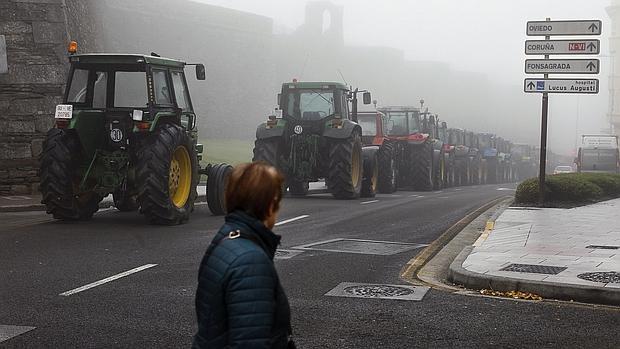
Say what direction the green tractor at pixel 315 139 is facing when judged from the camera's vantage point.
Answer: facing away from the viewer and to the right of the viewer

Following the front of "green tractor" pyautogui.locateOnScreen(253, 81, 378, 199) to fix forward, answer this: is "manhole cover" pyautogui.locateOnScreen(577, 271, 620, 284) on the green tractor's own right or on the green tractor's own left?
on the green tractor's own right

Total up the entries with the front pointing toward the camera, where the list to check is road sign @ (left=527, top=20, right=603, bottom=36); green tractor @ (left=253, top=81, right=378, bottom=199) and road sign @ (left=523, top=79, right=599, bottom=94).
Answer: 2

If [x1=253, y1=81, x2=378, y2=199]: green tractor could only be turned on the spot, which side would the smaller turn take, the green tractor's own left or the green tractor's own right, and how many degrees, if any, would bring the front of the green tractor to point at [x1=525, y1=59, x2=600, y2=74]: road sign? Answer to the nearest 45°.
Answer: approximately 90° to the green tractor's own right

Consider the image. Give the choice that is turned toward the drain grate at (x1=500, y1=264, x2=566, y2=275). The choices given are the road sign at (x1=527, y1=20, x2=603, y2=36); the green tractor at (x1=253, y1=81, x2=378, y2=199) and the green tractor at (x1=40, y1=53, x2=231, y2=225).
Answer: the road sign

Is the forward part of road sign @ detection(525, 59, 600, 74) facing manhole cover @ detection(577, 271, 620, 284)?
yes

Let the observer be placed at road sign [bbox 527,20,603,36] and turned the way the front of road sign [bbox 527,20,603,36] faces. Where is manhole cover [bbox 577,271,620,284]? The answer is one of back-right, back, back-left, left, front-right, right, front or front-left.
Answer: front

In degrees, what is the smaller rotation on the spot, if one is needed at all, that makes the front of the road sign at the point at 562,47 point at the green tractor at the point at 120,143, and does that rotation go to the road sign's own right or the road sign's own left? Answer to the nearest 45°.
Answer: approximately 45° to the road sign's own right

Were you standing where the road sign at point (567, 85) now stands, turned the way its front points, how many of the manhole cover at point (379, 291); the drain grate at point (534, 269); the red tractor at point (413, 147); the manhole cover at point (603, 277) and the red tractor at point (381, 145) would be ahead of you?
3

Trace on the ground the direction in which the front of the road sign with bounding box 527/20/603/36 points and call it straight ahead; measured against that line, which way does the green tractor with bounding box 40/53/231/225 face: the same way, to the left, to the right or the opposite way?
the opposite way

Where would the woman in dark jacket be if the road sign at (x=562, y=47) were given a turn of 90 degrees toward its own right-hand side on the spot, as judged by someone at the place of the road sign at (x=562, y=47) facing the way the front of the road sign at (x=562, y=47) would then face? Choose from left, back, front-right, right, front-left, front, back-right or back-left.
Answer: left

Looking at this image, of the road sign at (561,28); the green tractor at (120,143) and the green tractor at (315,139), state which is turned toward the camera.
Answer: the road sign

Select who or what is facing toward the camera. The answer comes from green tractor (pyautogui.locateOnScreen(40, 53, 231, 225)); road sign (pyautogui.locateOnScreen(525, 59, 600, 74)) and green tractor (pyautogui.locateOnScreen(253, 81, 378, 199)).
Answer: the road sign

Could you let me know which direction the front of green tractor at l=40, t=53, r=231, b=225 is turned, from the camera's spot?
facing away from the viewer and to the right of the viewer

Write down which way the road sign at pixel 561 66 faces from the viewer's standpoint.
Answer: facing the viewer
